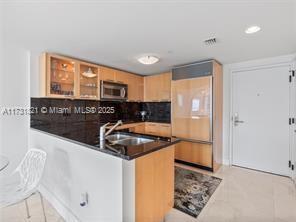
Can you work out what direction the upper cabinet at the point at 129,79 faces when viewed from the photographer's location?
facing the viewer and to the right of the viewer

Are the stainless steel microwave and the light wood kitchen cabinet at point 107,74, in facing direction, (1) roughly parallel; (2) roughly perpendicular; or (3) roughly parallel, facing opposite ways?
roughly parallel

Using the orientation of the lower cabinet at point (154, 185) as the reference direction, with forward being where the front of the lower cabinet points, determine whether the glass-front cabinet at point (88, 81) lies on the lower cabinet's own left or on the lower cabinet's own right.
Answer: on the lower cabinet's own left

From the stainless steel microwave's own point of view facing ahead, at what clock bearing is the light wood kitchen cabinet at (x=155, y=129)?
The light wood kitchen cabinet is roughly at 10 o'clock from the stainless steel microwave.

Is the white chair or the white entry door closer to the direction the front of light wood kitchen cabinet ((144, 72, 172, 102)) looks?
the white chair

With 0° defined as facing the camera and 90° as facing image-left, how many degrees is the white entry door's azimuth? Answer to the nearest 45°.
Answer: approximately 45°

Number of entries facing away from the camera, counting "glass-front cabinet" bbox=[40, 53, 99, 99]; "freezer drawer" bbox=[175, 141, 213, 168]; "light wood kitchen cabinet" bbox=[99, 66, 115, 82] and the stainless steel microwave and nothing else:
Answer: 0

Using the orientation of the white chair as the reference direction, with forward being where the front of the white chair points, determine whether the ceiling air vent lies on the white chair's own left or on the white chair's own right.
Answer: on the white chair's own left

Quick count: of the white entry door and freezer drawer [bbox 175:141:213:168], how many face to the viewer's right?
0

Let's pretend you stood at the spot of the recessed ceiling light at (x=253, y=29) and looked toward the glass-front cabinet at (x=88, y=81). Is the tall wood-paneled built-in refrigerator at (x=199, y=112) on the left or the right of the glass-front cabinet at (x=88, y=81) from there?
right

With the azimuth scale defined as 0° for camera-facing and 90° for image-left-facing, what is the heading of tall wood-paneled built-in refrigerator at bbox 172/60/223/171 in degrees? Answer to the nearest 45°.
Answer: approximately 45°
